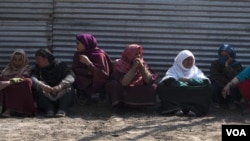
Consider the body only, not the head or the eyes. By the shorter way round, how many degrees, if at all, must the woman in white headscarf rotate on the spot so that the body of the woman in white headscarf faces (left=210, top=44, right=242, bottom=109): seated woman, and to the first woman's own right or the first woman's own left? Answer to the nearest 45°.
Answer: approximately 135° to the first woman's own left

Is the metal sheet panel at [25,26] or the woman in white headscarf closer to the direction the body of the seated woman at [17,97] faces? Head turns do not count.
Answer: the woman in white headscarf

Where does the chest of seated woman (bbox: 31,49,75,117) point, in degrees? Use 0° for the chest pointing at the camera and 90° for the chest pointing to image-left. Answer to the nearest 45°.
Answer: approximately 0°

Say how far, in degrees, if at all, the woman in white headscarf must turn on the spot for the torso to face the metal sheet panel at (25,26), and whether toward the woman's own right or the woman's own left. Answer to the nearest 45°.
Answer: approximately 90° to the woman's own right

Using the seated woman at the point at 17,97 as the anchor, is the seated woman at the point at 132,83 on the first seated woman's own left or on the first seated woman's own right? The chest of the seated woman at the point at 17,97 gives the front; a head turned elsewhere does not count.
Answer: on the first seated woman's own left
